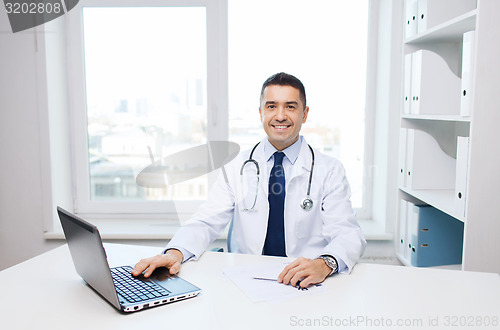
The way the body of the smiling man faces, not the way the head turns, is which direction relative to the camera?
toward the camera

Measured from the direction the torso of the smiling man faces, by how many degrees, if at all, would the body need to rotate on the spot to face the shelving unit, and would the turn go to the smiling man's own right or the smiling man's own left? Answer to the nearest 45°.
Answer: approximately 90° to the smiling man's own left

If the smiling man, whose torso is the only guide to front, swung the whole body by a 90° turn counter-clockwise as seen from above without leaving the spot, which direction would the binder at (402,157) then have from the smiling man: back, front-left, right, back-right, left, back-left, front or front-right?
front-left

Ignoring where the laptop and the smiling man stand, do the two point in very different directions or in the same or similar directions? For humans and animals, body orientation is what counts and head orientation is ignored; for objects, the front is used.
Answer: very different directions

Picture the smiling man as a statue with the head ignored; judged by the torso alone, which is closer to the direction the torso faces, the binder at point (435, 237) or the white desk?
the white desk

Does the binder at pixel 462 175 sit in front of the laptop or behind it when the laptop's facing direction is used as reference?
in front

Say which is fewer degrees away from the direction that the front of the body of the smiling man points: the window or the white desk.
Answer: the white desk

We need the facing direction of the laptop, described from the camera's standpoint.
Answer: facing away from the viewer and to the right of the viewer

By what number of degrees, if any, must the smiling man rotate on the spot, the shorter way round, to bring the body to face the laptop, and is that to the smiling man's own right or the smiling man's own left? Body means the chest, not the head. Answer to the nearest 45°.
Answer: approximately 45° to the smiling man's own right

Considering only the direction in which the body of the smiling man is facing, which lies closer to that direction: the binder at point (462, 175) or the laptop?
the laptop

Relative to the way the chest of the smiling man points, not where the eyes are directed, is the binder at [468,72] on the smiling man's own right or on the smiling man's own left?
on the smiling man's own left

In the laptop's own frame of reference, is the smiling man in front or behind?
in front

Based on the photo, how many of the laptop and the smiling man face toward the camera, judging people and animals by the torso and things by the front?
1
